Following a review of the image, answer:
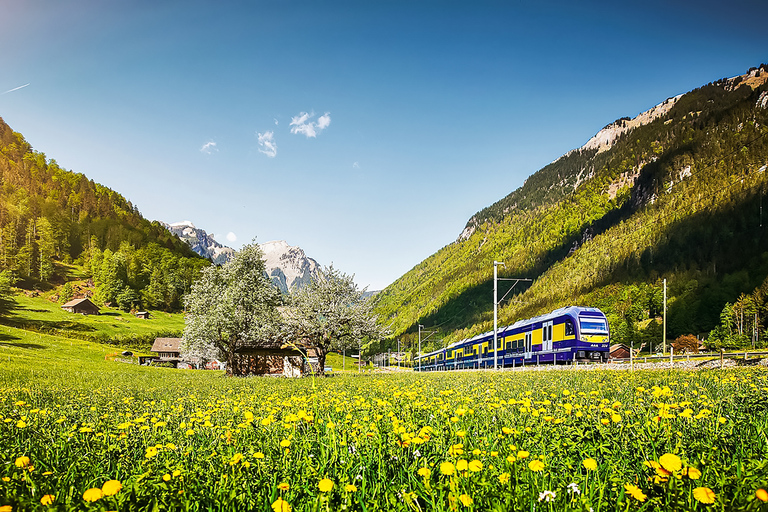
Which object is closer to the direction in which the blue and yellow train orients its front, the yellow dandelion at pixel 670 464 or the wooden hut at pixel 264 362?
the yellow dandelion

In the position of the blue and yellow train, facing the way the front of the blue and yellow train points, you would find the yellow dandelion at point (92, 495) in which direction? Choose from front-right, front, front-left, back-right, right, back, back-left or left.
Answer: front-right

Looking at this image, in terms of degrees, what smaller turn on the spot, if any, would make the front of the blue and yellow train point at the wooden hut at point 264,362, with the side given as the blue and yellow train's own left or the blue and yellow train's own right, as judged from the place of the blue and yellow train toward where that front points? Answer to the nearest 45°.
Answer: approximately 135° to the blue and yellow train's own right

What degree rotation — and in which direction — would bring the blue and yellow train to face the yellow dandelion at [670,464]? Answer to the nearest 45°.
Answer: approximately 45° to its right

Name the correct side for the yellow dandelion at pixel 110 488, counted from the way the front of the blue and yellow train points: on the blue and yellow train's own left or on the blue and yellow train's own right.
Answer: on the blue and yellow train's own right

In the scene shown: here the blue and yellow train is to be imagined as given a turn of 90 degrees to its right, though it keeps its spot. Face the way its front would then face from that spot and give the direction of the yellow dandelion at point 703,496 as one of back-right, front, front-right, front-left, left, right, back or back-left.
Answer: front-left

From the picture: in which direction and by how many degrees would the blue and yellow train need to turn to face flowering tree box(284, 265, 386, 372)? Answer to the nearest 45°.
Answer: approximately 135° to its right

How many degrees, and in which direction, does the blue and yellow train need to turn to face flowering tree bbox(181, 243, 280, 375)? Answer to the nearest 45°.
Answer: approximately 135° to its right

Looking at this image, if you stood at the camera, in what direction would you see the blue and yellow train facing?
facing the viewer and to the right of the viewer
